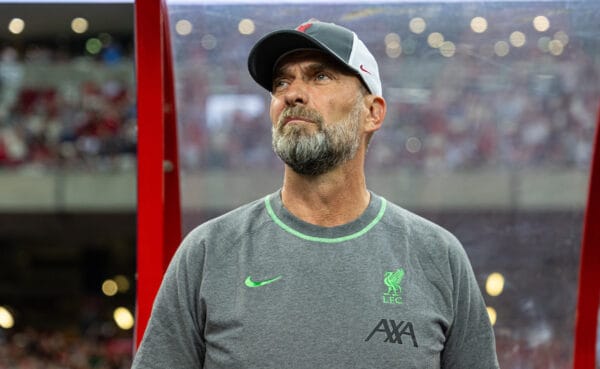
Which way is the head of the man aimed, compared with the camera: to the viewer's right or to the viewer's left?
to the viewer's left

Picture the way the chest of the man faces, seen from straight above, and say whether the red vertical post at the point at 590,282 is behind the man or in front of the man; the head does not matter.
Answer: behind

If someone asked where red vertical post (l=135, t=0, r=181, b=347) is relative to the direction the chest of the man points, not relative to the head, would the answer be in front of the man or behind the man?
behind

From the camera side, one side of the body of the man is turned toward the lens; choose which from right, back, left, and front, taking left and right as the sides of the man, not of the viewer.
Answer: front
